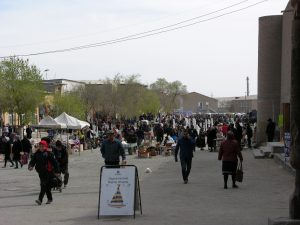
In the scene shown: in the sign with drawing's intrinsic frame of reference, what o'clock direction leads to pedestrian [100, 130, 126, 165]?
The pedestrian is roughly at 6 o'clock from the sign with drawing.

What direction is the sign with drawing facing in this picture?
toward the camera

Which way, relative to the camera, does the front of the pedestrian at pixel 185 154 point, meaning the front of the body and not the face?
toward the camera

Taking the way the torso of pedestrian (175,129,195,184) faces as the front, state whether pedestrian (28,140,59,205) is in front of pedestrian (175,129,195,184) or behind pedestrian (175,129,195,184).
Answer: in front
